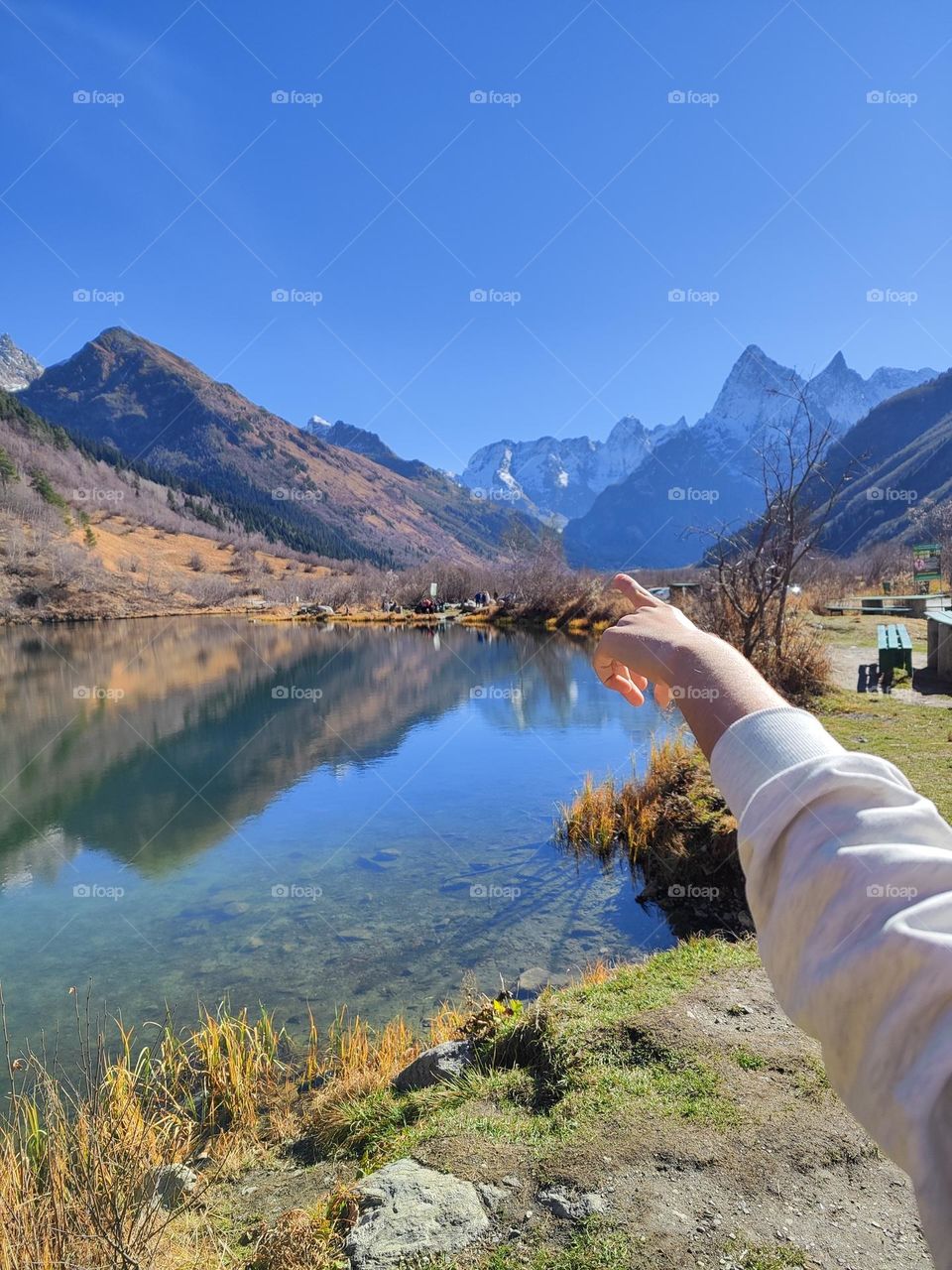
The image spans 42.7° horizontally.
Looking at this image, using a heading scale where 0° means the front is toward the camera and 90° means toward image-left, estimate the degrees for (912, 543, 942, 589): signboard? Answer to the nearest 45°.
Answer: approximately 0°

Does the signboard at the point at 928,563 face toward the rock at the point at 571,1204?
yes

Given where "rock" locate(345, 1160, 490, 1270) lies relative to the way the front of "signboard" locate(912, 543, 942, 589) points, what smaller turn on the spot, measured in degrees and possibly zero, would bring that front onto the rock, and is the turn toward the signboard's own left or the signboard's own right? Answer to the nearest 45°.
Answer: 0° — it already faces it

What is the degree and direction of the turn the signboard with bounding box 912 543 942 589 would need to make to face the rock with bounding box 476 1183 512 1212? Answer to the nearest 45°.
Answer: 0° — it already faces it

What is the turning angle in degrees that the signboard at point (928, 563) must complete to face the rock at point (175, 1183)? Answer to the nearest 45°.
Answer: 0° — it already faces it
